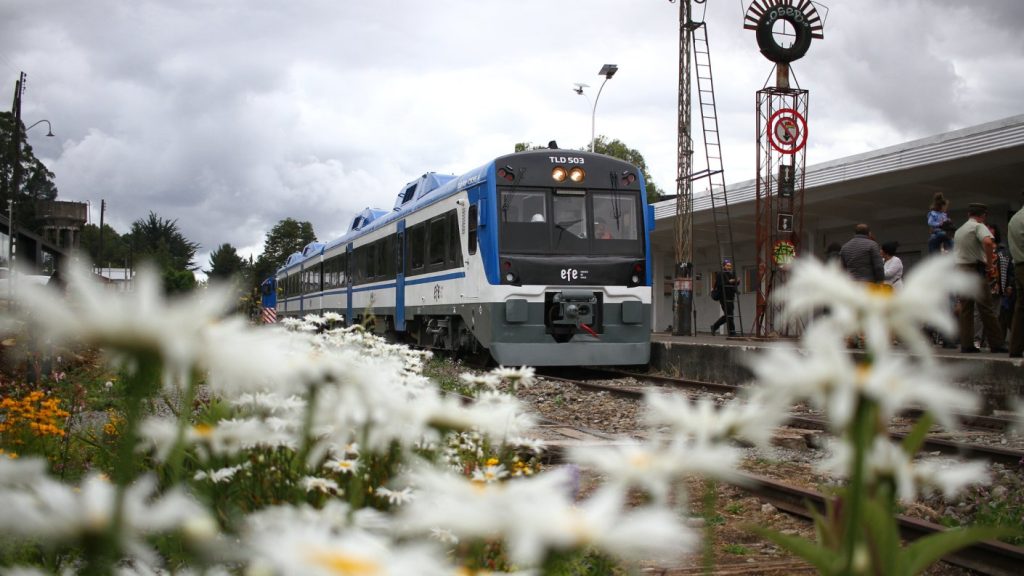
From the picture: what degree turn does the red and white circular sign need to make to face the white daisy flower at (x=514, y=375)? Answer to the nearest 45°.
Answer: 0° — it already faces it

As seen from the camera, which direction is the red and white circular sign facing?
toward the camera

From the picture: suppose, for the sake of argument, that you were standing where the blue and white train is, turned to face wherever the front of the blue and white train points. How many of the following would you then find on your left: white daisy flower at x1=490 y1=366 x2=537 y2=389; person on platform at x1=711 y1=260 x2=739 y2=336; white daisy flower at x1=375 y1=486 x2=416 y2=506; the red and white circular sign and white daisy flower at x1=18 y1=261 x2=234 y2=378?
2

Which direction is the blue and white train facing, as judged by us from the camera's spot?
facing the viewer and to the right of the viewer

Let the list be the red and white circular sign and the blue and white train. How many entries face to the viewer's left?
0

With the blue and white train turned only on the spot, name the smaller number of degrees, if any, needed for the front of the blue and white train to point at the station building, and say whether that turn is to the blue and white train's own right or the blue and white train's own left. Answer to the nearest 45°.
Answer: approximately 90° to the blue and white train's own left

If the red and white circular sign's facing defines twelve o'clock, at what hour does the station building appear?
The station building is roughly at 8 o'clock from the red and white circular sign.

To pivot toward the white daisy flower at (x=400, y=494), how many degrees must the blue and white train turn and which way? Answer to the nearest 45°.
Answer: approximately 45° to its right

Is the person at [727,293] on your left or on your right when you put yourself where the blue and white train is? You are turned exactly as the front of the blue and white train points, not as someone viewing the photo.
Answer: on your left

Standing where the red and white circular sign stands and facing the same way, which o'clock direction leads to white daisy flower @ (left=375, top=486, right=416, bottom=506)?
The white daisy flower is roughly at 12 o'clock from the red and white circular sign.

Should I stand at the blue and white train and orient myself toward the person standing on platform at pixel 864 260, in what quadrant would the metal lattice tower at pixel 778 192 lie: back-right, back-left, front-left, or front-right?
front-left
